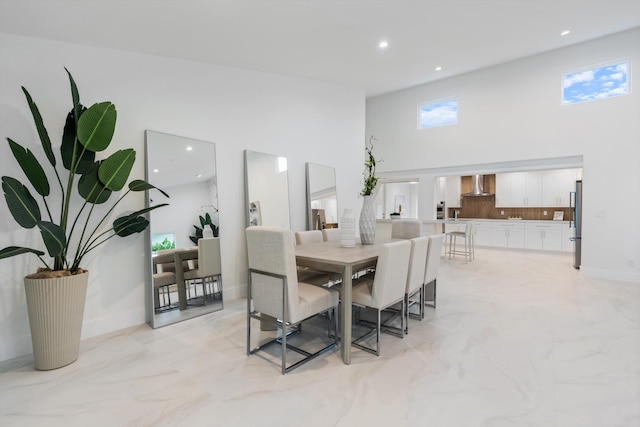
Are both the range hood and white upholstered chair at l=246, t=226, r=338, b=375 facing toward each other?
yes

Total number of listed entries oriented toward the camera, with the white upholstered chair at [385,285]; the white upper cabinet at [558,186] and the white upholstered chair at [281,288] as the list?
1

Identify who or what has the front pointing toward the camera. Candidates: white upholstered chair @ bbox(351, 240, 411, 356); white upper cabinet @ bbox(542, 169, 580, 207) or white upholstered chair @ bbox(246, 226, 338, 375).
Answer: the white upper cabinet

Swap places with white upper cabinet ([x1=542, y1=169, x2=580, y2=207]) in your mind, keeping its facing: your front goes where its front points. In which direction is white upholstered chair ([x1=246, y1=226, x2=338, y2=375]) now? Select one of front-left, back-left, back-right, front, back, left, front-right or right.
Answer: front

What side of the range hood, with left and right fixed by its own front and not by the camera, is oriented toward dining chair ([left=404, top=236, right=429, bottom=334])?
front

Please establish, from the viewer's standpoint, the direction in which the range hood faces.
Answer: facing the viewer

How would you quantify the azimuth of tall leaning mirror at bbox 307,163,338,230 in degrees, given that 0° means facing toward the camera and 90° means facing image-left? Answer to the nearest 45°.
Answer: approximately 315°

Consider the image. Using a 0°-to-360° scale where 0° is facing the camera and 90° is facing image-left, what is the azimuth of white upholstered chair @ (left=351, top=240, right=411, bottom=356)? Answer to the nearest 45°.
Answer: approximately 135°

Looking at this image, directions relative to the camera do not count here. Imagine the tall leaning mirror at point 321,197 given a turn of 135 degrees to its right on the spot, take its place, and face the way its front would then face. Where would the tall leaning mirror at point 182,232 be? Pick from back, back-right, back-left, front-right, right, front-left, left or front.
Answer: front-left

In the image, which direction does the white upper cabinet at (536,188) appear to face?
toward the camera

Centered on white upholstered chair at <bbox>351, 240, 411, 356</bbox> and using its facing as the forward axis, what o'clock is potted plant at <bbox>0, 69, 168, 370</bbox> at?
The potted plant is roughly at 10 o'clock from the white upholstered chair.

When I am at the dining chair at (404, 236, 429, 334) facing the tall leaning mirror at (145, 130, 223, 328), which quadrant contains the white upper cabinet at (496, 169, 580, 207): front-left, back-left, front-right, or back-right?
back-right

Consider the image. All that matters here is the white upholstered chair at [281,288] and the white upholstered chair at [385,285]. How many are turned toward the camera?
0

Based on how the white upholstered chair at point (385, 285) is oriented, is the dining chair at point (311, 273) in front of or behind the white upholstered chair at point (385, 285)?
in front

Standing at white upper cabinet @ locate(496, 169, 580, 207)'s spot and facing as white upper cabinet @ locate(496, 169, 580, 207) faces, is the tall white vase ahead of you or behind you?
ahead

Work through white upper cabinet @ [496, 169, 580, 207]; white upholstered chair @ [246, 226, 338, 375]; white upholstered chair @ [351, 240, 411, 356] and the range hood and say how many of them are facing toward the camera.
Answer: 2

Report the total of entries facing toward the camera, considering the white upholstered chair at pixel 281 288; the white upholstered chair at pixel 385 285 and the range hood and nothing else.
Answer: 1

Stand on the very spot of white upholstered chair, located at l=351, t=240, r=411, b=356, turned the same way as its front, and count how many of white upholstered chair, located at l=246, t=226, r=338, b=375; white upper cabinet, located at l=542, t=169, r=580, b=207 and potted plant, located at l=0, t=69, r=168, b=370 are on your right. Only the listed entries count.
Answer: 1

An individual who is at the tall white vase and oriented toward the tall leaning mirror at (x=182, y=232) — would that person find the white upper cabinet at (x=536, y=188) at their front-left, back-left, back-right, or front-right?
back-right

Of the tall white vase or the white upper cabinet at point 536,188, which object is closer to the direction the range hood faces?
the tall white vase

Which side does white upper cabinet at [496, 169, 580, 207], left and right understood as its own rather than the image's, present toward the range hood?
right
